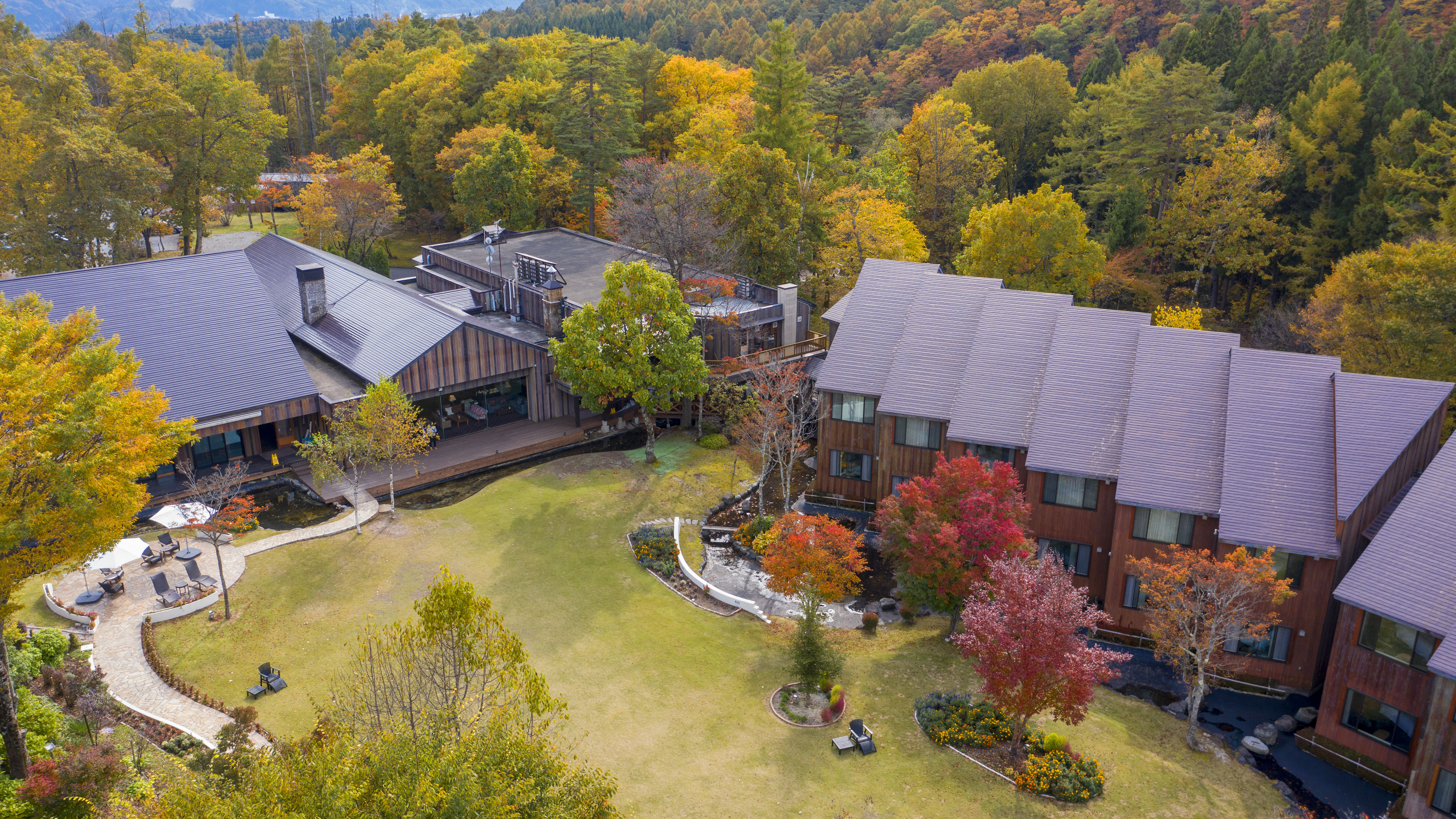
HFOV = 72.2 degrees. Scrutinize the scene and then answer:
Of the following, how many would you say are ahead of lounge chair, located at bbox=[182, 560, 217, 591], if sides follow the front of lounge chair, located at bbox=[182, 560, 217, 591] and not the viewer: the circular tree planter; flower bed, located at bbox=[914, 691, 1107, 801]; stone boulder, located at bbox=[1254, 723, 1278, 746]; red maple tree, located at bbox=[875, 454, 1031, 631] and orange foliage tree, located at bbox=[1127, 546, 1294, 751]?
5

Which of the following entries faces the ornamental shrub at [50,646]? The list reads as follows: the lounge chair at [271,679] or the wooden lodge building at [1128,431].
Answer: the wooden lodge building

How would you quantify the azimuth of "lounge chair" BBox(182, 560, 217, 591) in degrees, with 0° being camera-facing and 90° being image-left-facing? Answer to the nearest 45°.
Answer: approximately 315°

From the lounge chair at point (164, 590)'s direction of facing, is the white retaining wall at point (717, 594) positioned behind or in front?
in front

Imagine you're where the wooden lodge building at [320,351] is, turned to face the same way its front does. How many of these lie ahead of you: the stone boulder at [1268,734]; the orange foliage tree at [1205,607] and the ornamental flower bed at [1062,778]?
3

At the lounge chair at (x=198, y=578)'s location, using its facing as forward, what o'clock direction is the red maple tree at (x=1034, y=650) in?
The red maple tree is roughly at 12 o'clock from the lounge chair.

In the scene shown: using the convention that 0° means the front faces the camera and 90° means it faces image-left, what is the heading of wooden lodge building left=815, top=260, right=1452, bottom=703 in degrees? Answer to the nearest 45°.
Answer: approximately 45°

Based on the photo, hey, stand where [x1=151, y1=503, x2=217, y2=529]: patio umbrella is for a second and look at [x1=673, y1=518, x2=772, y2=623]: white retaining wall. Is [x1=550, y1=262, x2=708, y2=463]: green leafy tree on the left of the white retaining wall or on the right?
left

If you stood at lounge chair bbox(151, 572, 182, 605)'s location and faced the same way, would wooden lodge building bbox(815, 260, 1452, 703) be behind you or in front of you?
in front

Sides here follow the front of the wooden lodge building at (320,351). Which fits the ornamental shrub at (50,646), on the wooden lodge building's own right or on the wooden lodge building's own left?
on the wooden lodge building's own right

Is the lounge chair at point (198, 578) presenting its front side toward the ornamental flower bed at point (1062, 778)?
yes

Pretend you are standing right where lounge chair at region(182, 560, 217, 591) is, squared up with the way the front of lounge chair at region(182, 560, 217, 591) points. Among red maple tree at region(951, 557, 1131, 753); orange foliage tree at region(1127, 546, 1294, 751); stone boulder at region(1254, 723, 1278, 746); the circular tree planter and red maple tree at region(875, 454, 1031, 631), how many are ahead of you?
5

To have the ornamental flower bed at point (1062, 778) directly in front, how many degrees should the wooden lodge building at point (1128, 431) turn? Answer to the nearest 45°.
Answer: approximately 45° to its left
